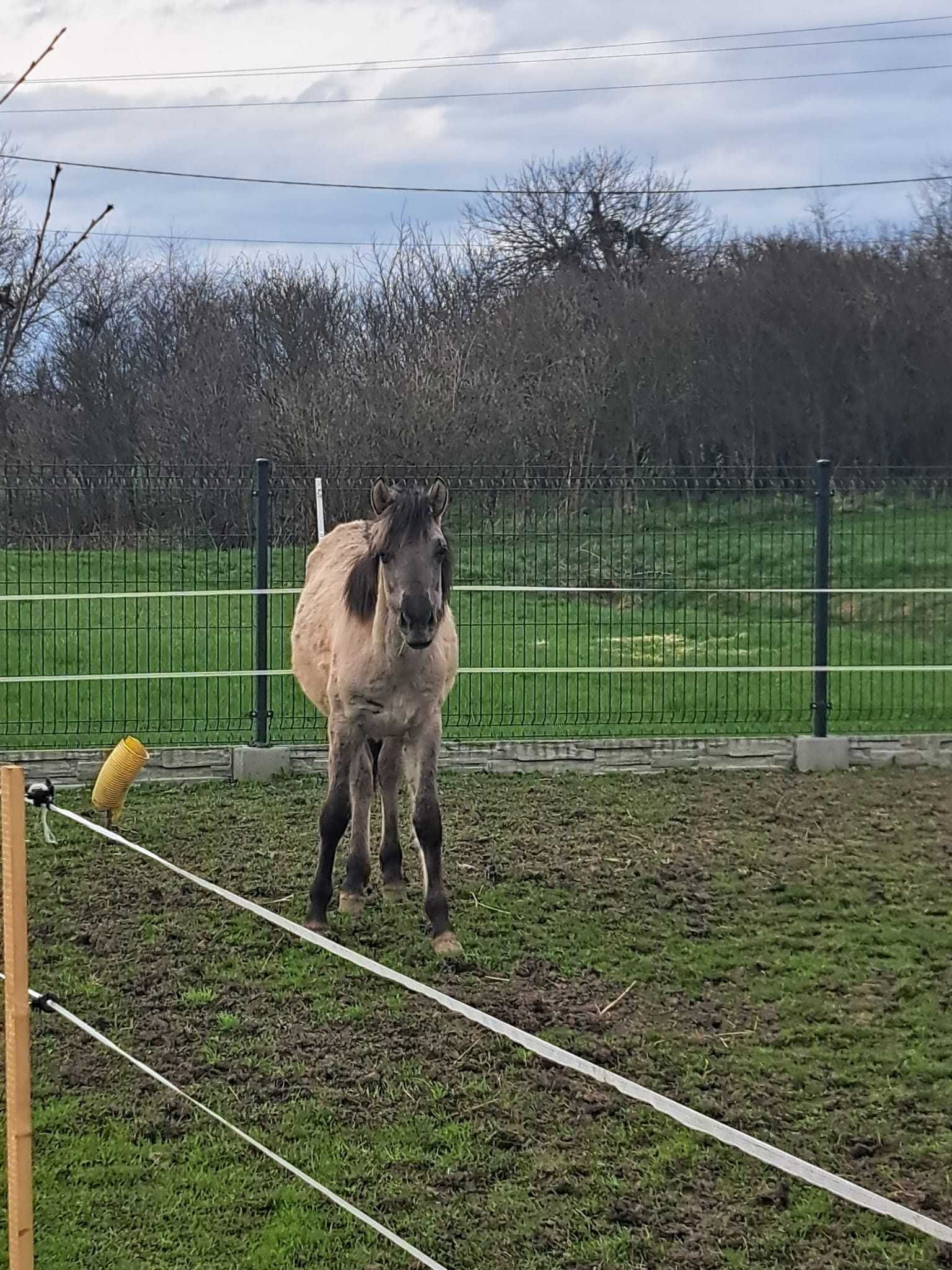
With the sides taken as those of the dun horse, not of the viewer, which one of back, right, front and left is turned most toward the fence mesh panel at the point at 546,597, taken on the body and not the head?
back

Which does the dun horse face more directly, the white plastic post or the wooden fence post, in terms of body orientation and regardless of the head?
the wooden fence post

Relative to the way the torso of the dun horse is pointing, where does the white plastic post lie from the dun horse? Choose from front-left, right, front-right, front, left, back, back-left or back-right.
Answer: back

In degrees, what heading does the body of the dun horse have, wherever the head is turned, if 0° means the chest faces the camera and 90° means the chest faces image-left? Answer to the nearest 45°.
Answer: approximately 0°

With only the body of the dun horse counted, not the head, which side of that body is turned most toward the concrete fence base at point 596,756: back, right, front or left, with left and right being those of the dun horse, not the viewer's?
back

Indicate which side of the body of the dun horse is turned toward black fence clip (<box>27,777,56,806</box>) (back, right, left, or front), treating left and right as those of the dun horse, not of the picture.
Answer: front

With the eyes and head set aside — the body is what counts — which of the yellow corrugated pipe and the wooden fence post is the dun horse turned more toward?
the wooden fence post

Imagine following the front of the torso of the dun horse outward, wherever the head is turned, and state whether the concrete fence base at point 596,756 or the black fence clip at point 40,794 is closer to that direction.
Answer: the black fence clip

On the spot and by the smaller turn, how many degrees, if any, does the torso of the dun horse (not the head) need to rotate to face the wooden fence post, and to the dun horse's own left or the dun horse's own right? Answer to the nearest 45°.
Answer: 0° — it already faces it

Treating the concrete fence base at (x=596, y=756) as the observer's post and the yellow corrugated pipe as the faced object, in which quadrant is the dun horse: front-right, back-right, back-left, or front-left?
front-left
